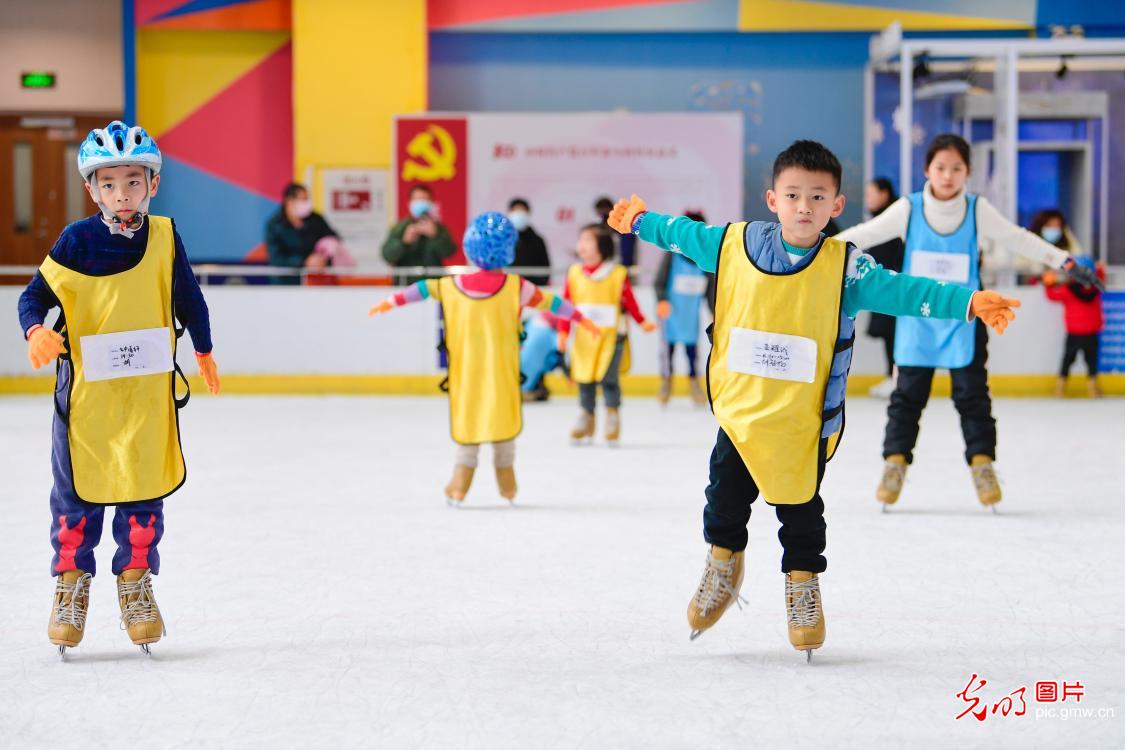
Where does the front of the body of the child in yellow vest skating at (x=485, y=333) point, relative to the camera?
away from the camera

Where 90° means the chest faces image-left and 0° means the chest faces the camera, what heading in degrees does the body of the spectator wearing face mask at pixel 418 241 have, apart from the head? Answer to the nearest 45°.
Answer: approximately 0°

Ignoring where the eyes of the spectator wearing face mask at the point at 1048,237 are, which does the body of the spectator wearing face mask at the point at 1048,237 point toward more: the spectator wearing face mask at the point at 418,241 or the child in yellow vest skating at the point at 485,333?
the child in yellow vest skating

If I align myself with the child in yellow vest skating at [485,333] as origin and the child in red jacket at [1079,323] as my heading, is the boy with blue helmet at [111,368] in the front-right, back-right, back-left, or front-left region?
back-right

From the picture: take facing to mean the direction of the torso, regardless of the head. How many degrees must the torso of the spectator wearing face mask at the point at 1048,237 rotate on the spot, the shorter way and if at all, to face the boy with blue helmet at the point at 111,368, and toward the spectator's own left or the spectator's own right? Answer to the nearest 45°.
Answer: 0° — they already face them

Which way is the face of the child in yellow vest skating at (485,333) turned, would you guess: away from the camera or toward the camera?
away from the camera

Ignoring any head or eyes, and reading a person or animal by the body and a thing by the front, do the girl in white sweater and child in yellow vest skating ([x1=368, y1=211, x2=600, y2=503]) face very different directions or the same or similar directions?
very different directions

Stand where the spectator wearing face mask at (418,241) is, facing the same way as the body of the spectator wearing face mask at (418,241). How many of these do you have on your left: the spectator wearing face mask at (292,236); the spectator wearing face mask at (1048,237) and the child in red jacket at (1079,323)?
2

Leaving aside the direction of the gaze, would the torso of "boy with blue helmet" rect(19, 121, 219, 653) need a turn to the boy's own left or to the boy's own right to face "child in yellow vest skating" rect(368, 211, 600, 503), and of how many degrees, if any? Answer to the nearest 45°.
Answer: approximately 135° to the boy's own left

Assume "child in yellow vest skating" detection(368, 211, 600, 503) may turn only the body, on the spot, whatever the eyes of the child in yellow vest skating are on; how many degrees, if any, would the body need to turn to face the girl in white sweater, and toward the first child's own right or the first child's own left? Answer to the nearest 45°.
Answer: approximately 90° to the first child's own right
